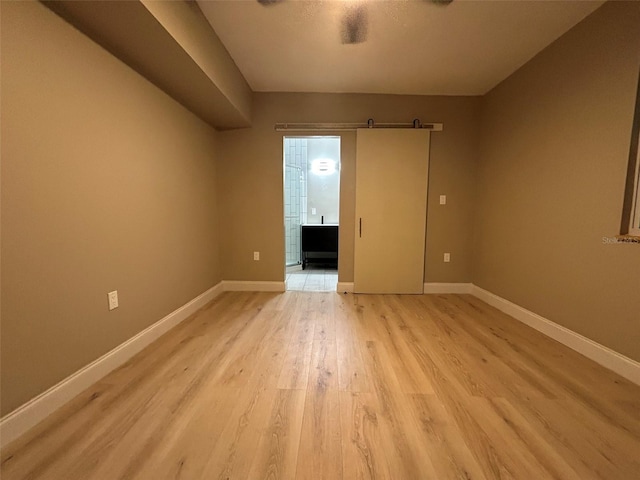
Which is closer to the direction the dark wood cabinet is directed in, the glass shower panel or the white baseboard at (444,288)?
the white baseboard

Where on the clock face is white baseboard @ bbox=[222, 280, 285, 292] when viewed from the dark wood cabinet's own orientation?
The white baseboard is roughly at 1 o'clock from the dark wood cabinet.

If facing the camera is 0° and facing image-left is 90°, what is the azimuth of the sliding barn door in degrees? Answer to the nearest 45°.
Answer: approximately 0°

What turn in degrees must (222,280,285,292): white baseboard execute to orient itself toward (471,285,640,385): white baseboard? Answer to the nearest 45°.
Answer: approximately 45° to its left

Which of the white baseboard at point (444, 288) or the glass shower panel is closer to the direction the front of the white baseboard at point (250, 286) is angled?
the white baseboard

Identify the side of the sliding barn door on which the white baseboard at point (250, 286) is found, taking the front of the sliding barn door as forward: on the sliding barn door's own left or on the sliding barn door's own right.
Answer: on the sliding barn door's own right
